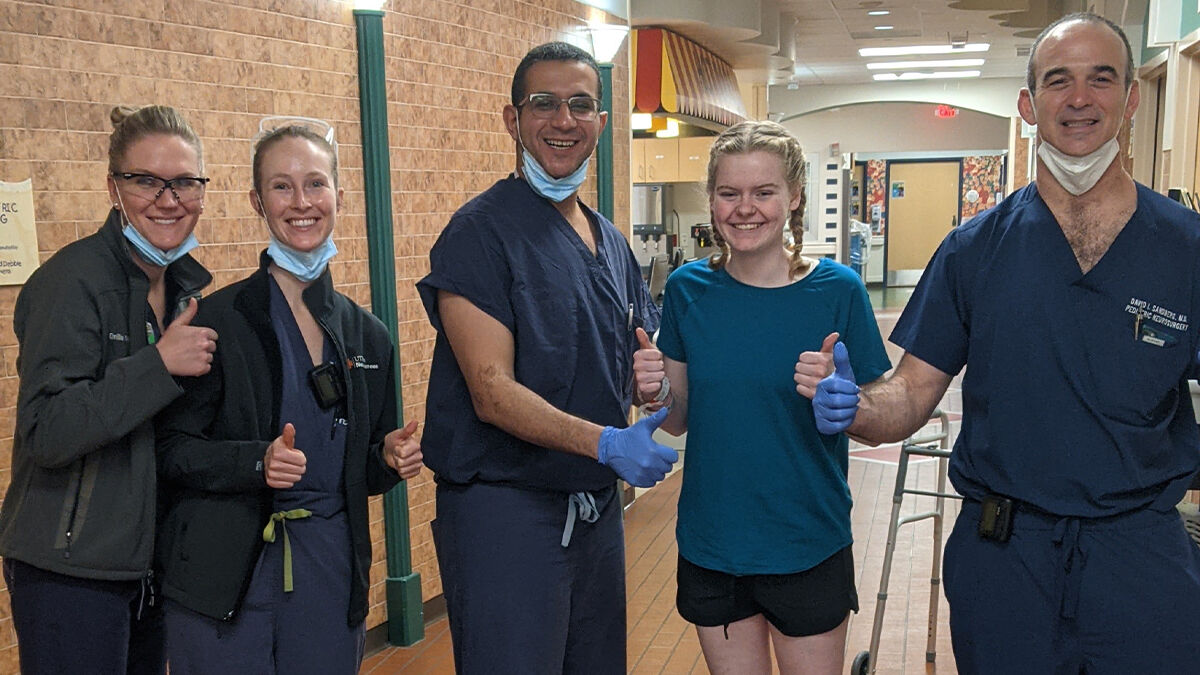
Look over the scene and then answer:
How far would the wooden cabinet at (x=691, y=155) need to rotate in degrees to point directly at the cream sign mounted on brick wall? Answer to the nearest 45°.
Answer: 0° — it already faces it

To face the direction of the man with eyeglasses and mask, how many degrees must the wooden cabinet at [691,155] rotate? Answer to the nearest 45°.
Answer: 0° — it already faces them

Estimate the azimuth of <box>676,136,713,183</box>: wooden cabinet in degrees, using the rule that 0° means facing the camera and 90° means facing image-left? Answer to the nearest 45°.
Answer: approximately 0°

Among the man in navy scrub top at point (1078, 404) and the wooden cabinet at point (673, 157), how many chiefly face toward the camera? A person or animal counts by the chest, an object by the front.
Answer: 2

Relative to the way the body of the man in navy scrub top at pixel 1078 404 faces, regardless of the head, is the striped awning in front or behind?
behind

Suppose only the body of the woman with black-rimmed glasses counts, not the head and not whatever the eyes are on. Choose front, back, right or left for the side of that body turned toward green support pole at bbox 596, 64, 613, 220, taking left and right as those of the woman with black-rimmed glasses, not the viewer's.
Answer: left
